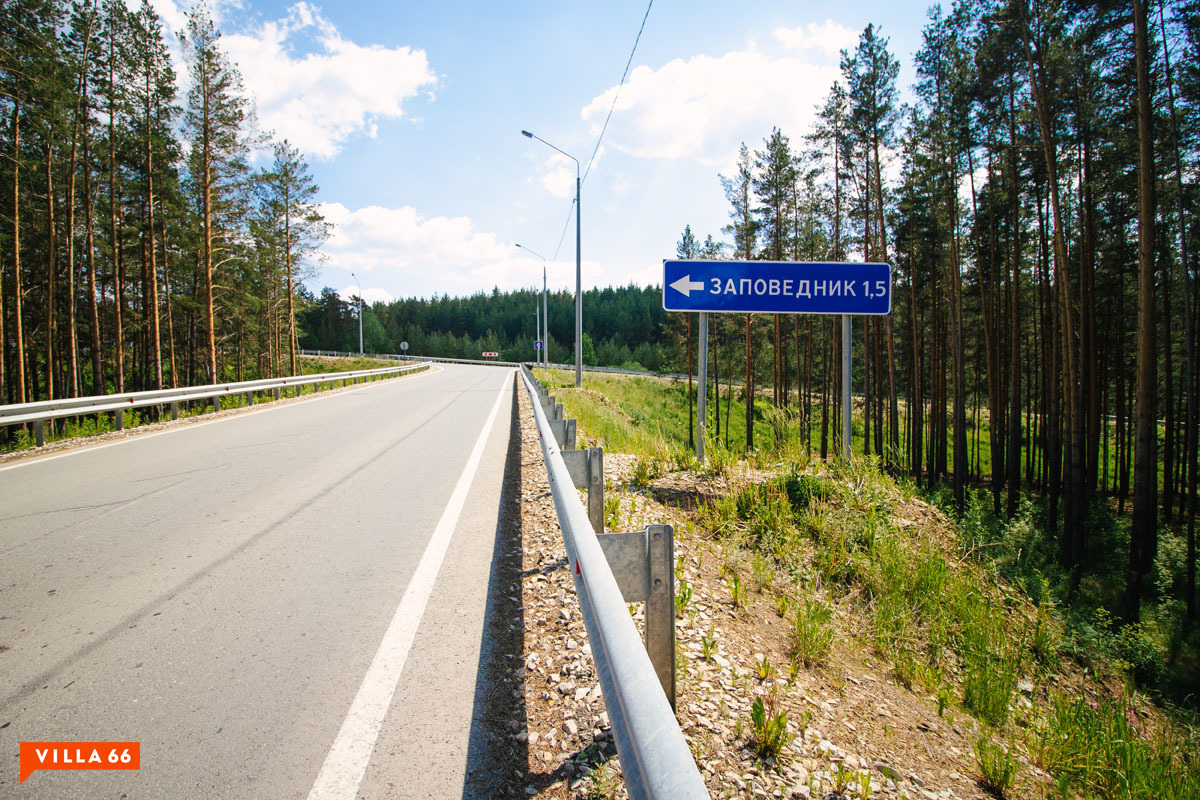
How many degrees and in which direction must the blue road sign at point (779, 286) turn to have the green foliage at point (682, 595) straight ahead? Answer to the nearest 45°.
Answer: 0° — it already faces it

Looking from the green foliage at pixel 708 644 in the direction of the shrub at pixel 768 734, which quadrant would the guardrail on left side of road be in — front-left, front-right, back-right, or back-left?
back-right

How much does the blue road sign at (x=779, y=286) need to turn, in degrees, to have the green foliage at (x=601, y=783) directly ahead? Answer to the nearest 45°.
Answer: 0° — it already faces it

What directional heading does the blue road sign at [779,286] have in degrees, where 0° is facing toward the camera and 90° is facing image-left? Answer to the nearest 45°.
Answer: approximately 0°

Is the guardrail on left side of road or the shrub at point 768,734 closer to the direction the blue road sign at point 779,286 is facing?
the shrub

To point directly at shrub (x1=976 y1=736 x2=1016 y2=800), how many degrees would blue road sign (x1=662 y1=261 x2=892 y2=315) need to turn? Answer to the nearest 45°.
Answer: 0° — it already faces it

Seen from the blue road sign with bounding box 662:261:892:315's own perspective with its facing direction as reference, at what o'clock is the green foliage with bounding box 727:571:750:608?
The green foliage is roughly at 12 o'clock from the blue road sign.

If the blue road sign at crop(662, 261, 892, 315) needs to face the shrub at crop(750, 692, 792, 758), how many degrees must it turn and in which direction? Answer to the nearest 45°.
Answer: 0° — it already faces it

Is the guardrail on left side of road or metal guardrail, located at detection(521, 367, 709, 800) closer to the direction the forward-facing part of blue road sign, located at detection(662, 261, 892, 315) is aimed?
the metal guardrail
